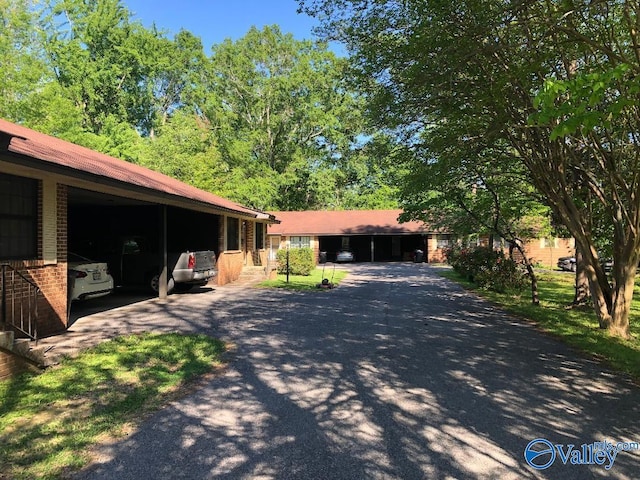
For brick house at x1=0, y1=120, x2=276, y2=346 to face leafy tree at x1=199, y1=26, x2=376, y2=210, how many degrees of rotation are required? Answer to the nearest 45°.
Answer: approximately 90° to its left

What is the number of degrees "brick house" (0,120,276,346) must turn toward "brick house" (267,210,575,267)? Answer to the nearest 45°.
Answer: approximately 90° to its left

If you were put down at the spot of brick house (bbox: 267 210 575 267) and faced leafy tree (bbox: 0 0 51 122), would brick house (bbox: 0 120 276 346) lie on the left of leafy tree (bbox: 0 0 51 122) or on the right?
left

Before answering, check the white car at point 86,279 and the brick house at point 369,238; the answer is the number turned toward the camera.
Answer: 1

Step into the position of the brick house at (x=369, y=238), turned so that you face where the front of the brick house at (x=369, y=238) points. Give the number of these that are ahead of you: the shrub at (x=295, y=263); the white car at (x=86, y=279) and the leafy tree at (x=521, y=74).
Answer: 3

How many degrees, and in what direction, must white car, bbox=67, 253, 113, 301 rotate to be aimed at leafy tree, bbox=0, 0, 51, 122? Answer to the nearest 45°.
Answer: approximately 45° to its right

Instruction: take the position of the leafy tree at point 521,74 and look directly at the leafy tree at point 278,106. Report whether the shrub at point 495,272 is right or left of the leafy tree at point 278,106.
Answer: right

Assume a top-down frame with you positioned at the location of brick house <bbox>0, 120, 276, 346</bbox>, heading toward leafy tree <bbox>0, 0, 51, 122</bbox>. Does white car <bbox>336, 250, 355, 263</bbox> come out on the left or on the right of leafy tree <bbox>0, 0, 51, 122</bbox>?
right

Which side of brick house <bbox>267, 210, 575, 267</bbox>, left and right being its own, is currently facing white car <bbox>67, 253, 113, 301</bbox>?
front

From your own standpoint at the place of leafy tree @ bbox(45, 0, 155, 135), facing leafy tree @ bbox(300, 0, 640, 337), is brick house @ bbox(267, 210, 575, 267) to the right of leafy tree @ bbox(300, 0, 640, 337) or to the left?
left

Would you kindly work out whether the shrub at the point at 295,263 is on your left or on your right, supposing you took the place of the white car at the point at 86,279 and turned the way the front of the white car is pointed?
on your right

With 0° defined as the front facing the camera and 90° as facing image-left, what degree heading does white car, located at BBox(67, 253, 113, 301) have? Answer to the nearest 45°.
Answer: approximately 135°

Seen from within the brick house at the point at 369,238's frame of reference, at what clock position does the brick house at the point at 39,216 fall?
the brick house at the point at 39,216 is roughly at 12 o'clock from the brick house at the point at 369,238.
